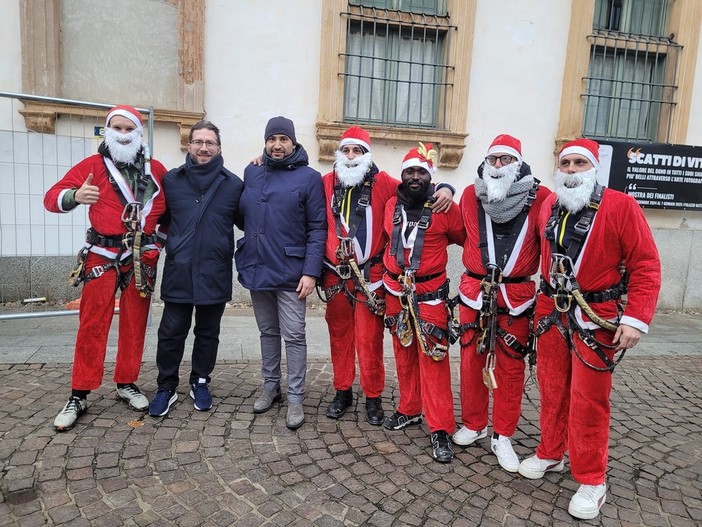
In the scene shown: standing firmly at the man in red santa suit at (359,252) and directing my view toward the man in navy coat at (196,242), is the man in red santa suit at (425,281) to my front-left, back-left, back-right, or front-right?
back-left

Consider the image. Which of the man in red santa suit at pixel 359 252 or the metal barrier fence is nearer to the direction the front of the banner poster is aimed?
the man in red santa suit

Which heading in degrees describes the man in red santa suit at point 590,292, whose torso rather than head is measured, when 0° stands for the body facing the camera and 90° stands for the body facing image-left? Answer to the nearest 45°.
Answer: approximately 45°

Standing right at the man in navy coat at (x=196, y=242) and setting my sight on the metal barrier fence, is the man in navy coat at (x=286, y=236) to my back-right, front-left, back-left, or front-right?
back-right

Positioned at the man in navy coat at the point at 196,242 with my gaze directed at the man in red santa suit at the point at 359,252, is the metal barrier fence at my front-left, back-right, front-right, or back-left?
back-left
